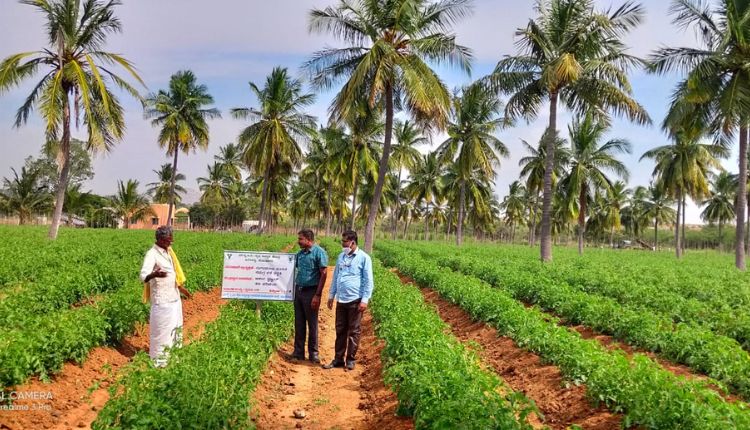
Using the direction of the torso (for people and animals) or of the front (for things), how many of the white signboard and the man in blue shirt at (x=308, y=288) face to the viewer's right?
0

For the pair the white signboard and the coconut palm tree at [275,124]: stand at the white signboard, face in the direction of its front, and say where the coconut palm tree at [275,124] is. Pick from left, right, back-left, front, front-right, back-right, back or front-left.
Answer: back

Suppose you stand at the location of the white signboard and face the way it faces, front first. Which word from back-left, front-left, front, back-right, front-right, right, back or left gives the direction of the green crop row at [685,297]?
left

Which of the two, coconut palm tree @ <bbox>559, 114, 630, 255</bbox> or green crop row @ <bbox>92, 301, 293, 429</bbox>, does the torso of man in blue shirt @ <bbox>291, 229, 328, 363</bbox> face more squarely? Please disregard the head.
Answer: the green crop row

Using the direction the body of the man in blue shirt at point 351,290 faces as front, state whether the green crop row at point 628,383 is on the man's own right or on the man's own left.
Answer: on the man's own left

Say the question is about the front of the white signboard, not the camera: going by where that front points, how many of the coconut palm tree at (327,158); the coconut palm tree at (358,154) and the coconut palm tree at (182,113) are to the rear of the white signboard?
3

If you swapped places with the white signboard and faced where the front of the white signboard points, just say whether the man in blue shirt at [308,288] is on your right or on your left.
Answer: on your left

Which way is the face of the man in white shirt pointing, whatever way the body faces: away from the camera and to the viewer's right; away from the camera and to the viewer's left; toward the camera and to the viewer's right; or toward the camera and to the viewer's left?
toward the camera and to the viewer's right

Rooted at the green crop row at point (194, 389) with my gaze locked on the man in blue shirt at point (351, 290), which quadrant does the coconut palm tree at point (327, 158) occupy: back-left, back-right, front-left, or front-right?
front-left

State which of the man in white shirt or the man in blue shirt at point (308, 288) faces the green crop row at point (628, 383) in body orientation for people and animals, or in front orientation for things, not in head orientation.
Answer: the man in white shirt

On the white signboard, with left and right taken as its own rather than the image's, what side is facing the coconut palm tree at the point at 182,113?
back

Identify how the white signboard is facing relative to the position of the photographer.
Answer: facing the viewer

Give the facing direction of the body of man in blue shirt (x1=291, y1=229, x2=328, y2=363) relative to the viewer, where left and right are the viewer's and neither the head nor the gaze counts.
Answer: facing the viewer and to the left of the viewer

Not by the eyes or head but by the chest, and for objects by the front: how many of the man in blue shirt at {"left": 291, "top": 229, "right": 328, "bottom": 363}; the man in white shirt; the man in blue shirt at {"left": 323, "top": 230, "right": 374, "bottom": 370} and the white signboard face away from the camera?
0

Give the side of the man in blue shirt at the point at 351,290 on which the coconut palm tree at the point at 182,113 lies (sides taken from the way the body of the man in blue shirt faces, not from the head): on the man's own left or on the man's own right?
on the man's own right

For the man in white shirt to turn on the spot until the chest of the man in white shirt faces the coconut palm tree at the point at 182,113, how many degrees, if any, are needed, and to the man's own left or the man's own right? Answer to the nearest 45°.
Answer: approximately 135° to the man's own left

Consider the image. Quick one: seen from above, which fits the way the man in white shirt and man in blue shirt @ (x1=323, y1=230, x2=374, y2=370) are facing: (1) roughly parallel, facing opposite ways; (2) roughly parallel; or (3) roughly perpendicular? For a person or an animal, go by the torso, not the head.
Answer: roughly perpendicular

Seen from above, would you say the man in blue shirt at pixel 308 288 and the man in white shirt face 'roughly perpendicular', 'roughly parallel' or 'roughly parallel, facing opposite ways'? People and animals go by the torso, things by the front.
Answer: roughly perpendicular

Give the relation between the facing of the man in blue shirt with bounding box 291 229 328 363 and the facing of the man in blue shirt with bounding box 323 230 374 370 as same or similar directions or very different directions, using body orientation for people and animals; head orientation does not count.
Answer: same or similar directions
